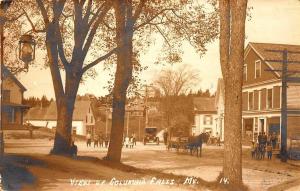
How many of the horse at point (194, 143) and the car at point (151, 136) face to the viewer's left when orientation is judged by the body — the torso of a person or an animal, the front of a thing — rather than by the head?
0

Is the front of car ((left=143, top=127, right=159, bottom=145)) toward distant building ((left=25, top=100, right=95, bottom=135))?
no

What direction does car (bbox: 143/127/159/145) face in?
toward the camera

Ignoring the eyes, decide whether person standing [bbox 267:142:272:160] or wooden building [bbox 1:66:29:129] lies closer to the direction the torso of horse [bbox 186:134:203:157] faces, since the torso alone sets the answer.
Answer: the person standing

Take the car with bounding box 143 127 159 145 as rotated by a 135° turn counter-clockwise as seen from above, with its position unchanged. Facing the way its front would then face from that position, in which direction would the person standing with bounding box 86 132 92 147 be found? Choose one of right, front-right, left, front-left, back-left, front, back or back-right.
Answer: back-left

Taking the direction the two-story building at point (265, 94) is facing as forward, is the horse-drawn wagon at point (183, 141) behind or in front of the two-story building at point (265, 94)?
in front

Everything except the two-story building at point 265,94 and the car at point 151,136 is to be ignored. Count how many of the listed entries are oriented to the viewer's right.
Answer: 0

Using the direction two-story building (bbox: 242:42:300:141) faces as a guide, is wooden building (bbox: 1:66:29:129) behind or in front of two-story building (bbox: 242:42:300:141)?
in front

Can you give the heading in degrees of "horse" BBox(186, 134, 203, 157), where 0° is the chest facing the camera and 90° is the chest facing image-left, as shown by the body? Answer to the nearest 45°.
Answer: approximately 315°
